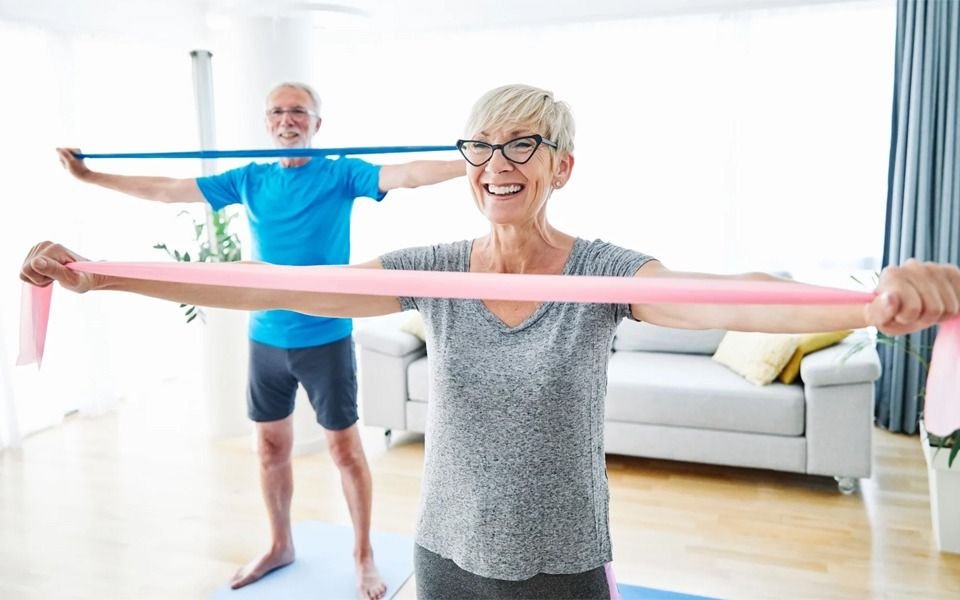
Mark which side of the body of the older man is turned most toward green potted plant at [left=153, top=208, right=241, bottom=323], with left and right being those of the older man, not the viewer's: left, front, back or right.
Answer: back

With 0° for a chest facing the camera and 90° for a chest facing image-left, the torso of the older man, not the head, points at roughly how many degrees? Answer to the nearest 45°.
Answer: approximately 0°

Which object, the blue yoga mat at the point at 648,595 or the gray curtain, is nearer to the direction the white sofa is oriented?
the blue yoga mat

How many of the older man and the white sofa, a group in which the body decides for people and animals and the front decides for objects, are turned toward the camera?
2

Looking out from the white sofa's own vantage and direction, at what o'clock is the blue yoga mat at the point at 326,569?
The blue yoga mat is roughly at 2 o'clock from the white sofa.

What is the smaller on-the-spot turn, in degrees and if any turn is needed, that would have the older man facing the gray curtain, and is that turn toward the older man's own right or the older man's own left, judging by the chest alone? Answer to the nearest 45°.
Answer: approximately 90° to the older man's own left

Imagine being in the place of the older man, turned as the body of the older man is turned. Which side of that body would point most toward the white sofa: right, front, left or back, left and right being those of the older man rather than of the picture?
left
